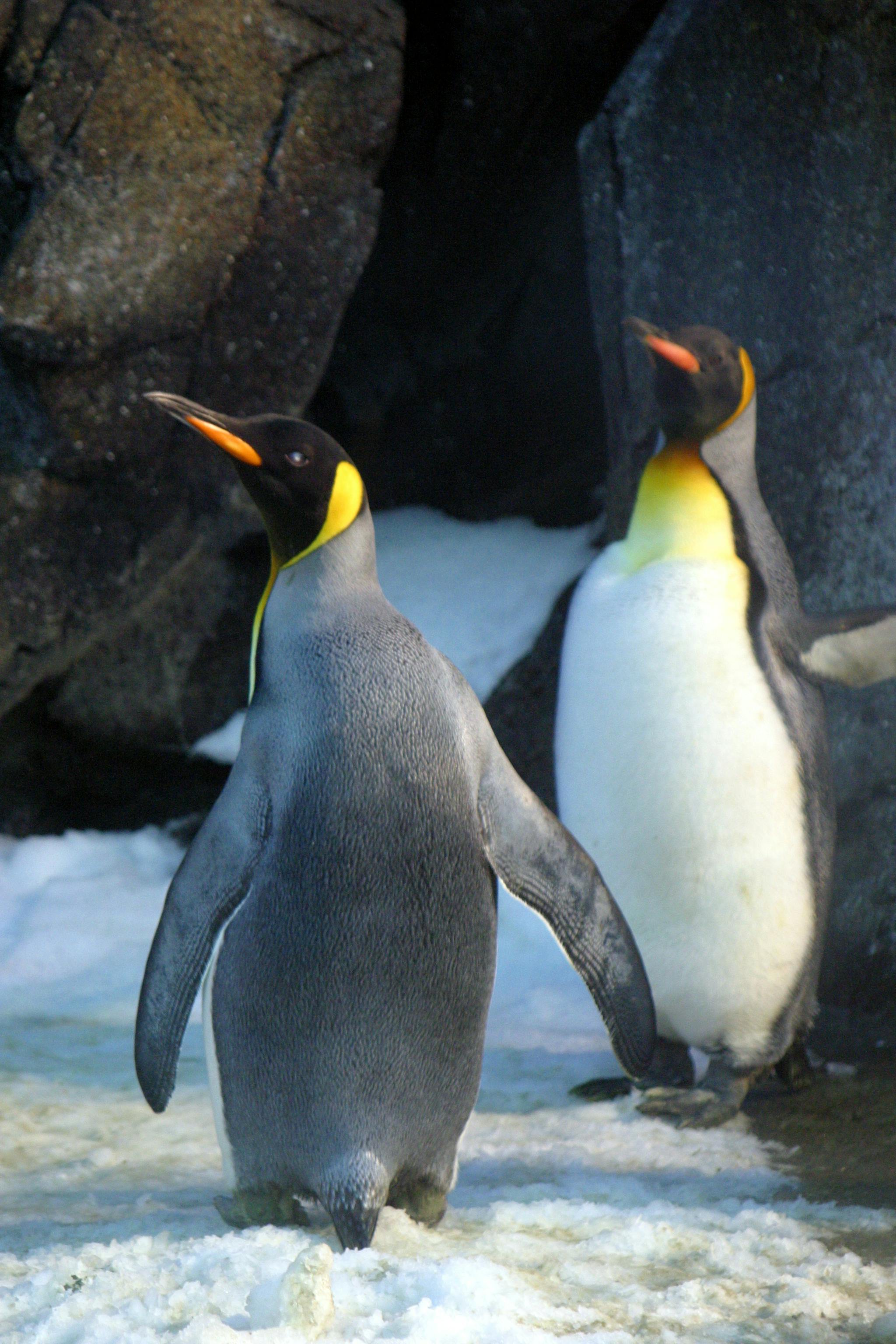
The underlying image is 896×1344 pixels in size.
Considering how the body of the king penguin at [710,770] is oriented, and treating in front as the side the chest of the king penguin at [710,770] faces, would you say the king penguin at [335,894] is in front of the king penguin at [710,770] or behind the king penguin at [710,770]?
in front

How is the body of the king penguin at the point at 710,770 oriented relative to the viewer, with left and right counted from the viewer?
facing the viewer and to the left of the viewer
